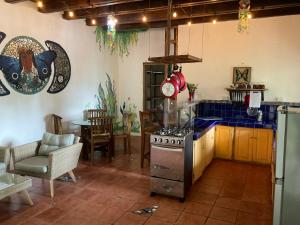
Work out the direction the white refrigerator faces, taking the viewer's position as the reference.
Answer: facing to the left of the viewer

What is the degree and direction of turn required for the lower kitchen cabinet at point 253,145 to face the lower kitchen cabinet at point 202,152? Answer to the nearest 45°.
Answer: approximately 45° to its right

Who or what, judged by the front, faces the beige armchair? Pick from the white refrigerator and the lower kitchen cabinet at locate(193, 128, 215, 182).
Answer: the white refrigerator

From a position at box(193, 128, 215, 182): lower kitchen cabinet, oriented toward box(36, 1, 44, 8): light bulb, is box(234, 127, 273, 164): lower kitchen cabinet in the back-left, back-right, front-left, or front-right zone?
back-right

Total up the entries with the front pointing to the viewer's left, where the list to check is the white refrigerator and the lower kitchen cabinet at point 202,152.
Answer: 1

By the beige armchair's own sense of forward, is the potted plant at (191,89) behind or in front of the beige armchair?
behind

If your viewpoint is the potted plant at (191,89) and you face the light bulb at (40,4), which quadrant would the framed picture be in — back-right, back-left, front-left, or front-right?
back-left
